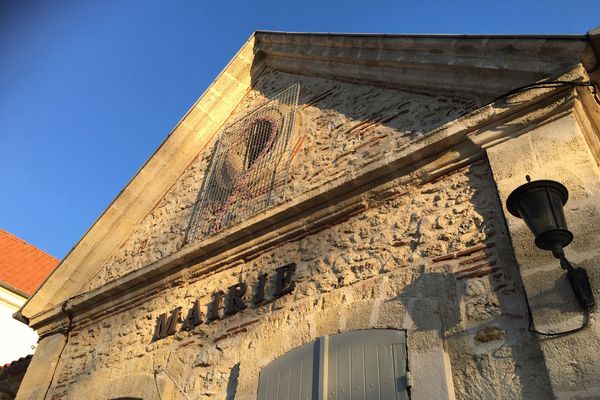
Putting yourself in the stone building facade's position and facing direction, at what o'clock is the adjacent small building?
The adjacent small building is roughly at 3 o'clock from the stone building facade.

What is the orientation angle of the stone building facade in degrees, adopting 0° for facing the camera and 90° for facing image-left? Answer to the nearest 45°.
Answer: approximately 45°
